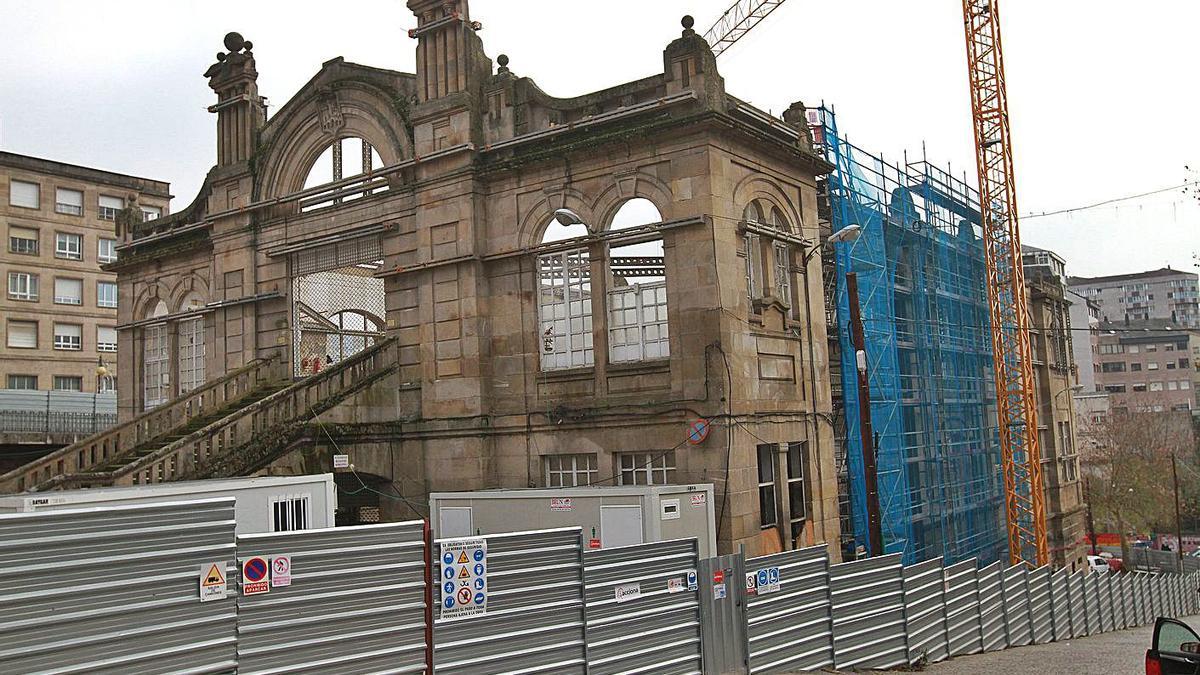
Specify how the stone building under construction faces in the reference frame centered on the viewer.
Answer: facing the viewer and to the left of the viewer

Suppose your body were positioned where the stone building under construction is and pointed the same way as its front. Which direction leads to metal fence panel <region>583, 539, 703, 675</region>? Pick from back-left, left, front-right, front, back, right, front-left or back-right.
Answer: front-left

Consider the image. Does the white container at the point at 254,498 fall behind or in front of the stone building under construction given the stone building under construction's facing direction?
in front

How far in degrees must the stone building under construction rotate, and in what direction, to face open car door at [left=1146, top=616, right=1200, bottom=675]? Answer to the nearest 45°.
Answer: approximately 45° to its left

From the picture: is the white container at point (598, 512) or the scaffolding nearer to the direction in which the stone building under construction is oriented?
the white container

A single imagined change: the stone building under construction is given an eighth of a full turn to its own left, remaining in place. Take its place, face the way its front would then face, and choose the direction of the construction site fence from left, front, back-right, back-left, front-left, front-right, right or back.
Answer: front

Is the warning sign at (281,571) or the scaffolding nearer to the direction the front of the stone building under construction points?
the warning sign

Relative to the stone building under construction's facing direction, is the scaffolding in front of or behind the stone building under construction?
behind
